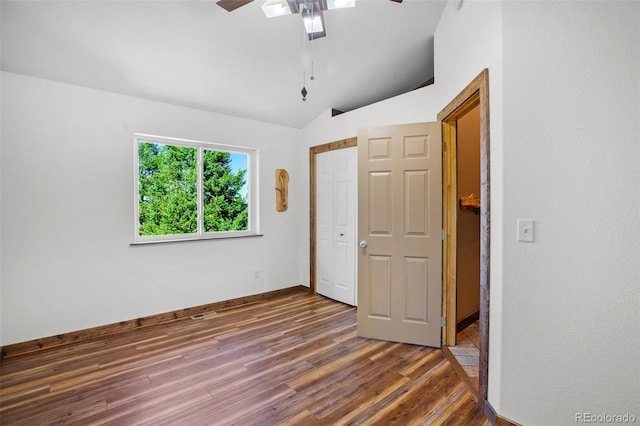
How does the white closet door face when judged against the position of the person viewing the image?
facing the viewer and to the left of the viewer

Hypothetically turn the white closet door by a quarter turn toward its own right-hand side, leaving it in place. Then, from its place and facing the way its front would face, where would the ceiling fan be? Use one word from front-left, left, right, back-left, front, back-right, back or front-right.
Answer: back-left

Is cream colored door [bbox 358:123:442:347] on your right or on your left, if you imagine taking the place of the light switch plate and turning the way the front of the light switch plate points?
on your right

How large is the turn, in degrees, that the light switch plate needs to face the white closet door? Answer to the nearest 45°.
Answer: approximately 90° to its right

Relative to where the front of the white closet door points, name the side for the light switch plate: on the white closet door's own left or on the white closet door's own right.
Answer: on the white closet door's own left

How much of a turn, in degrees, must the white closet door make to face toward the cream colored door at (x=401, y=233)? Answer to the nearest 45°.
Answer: approximately 90° to its left

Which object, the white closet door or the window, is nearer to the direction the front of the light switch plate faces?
the window

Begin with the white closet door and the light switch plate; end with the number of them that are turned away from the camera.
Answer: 0

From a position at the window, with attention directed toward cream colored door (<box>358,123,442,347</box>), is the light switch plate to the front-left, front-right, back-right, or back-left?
front-right
